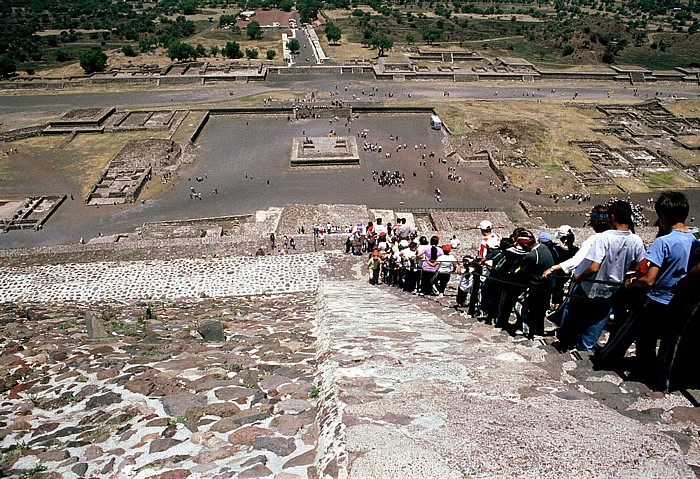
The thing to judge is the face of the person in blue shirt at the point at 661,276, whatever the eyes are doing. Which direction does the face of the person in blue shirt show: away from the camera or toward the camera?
away from the camera

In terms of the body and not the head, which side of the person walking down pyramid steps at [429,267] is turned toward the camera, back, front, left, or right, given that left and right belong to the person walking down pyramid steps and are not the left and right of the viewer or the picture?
back

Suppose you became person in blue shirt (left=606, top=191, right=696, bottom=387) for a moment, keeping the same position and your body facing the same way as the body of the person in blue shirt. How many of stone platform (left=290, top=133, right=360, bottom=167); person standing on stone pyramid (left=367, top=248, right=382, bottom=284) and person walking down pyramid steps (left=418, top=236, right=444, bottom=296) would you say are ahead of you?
3

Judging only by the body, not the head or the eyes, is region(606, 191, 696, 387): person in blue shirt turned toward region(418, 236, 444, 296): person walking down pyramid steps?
yes

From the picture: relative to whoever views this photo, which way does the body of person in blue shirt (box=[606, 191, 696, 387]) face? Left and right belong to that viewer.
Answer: facing away from the viewer and to the left of the viewer

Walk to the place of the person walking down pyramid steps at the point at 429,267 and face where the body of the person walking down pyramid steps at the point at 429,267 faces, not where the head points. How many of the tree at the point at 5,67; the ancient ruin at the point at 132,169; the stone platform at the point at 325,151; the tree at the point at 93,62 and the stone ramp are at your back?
1

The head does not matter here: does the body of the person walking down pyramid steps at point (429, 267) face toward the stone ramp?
no

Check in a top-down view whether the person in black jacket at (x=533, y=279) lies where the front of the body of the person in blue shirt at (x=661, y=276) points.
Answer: yes

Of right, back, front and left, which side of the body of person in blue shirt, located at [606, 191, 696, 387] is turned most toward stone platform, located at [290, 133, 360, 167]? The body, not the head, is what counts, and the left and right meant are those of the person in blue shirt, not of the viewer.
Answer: front

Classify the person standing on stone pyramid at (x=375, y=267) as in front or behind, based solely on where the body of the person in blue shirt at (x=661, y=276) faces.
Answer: in front
